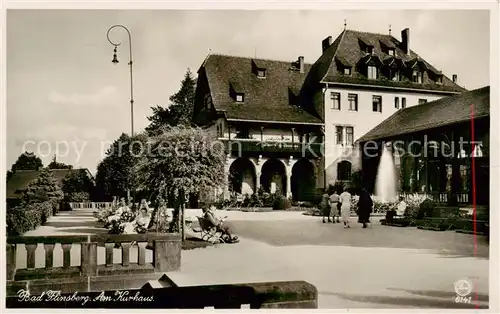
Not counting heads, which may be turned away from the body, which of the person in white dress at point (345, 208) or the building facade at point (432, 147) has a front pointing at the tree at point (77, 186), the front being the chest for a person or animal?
the building facade

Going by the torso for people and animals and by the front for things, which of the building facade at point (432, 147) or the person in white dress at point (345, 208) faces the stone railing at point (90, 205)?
the building facade

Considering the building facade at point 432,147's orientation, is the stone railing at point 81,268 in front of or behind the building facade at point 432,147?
in front

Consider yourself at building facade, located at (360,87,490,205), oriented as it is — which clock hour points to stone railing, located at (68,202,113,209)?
The stone railing is roughly at 2 o'clock from the building facade.

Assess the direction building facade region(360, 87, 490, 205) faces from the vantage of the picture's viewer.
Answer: facing the viewer and to the left of the viewer

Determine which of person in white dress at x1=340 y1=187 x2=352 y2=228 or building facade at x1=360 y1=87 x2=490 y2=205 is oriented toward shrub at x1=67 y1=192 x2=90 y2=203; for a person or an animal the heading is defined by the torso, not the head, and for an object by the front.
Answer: the building facade

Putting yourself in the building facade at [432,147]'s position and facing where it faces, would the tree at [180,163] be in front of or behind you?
in front
